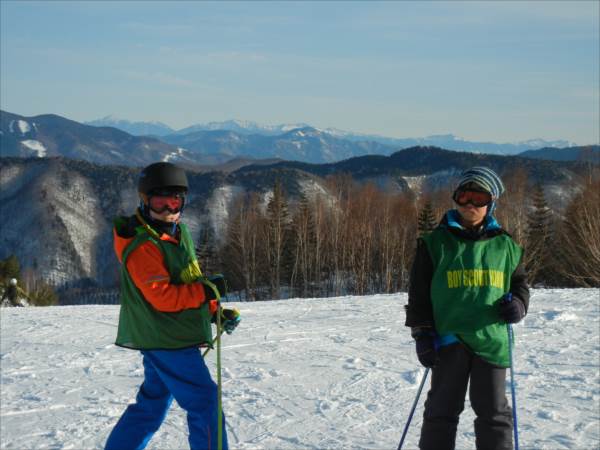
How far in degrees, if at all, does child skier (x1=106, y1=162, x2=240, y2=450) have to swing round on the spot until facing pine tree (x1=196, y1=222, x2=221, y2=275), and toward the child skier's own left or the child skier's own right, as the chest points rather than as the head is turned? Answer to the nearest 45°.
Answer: approximately 90° to the child skier's own left

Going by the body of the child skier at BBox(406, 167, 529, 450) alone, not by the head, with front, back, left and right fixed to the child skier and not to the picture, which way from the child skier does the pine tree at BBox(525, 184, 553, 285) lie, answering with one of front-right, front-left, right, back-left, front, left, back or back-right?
back

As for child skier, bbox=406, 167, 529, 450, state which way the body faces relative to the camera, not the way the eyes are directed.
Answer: toward the camera

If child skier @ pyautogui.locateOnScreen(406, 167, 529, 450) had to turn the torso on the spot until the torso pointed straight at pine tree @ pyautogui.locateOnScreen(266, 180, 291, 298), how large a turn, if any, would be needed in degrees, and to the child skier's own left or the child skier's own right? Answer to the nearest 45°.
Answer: approximately 180°

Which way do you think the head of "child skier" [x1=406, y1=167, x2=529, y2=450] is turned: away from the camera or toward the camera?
toward the camera

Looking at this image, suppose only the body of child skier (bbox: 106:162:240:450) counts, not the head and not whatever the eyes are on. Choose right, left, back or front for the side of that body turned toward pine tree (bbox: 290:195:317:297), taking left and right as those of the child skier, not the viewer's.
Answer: left

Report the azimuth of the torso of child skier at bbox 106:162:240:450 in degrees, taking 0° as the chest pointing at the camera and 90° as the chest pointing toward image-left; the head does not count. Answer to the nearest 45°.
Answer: approximately 270°

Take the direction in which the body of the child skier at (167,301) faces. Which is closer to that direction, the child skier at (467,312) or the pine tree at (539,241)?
the child skier
